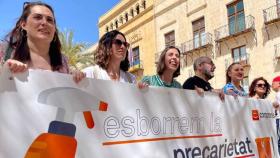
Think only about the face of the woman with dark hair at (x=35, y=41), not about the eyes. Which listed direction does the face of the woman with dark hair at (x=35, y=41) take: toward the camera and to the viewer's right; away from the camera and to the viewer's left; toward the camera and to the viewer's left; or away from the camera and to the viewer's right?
toward the camera and to the viewer's right

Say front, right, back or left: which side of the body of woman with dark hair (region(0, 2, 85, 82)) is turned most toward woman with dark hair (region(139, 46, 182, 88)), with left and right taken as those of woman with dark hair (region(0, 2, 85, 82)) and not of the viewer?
left

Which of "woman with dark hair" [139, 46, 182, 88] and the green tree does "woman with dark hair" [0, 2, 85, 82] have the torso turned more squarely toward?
the woman with dark hair

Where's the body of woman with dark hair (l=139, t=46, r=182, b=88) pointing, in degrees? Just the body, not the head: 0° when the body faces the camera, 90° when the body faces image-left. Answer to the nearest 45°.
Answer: approximately 315°

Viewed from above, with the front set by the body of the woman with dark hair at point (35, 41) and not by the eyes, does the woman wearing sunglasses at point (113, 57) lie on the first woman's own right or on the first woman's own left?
on the first woman's own left

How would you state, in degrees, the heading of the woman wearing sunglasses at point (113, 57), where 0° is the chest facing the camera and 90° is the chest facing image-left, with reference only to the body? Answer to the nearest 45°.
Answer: approximately 315°

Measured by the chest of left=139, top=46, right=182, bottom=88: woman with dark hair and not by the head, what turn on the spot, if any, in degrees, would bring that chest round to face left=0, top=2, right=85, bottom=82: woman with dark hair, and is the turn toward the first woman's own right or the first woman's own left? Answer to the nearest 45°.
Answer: approximately 90° to the first woman's own right
